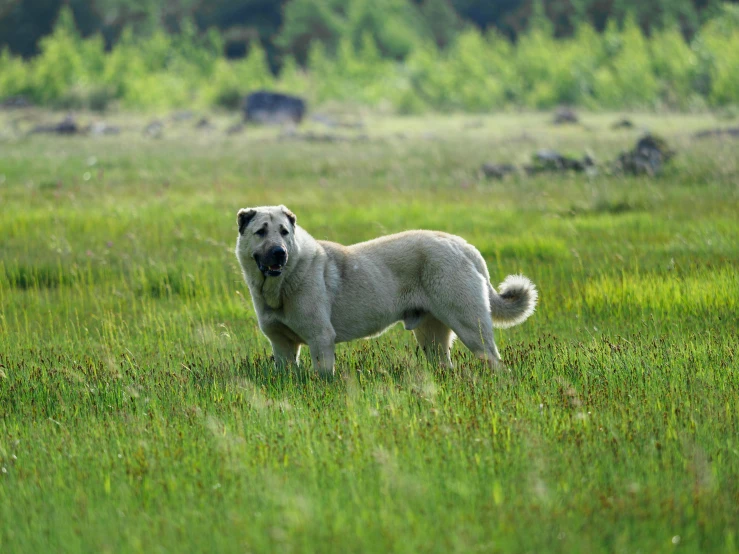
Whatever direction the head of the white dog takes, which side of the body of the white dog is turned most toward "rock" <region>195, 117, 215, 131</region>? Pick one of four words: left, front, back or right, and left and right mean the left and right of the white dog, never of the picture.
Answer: right

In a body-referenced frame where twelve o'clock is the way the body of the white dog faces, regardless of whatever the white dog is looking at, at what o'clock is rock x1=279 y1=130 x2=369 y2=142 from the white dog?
The rock is roughly at 3 o'clock from the white dog.

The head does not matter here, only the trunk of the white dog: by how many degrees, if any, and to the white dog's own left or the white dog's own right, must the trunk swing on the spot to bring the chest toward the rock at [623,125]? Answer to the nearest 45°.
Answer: approximately 90° to the white dog's own right

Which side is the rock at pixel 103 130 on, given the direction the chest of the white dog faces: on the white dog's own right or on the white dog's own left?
on the white dog's own right

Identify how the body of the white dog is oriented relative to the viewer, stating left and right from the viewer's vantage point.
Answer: facing to the left of the viewer

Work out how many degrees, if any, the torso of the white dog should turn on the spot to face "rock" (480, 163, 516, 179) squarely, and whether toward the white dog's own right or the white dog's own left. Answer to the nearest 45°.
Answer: approximately 90° to the white dog's own right
